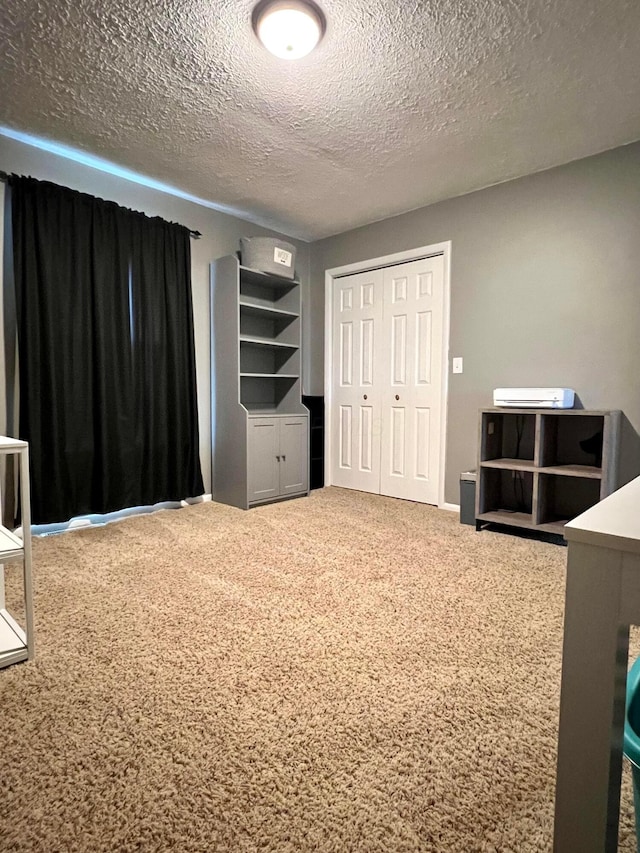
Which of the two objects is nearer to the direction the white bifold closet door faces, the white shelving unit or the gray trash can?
the white shelving unit

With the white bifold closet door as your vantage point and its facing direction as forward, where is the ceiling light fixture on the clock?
The ceiling light fixture is roughly at 11 o'clock from the white bifold closet door.

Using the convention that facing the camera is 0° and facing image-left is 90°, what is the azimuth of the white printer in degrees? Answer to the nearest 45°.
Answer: approximately 0°

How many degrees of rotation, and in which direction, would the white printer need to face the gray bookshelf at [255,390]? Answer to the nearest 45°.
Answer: approximately 90° to its right

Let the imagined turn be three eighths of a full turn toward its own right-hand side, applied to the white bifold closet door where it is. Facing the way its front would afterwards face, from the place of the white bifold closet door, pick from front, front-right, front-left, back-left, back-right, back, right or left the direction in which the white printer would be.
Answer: back-right

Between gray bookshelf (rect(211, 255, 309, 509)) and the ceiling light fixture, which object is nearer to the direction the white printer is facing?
the ceiling light fixture

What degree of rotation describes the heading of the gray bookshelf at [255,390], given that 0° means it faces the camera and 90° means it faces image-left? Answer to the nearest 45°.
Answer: approximately 315°

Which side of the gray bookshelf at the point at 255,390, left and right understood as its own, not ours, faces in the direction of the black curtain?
right

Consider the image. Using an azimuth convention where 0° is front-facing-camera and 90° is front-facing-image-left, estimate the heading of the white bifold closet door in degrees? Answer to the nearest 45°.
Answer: approximately 45°
